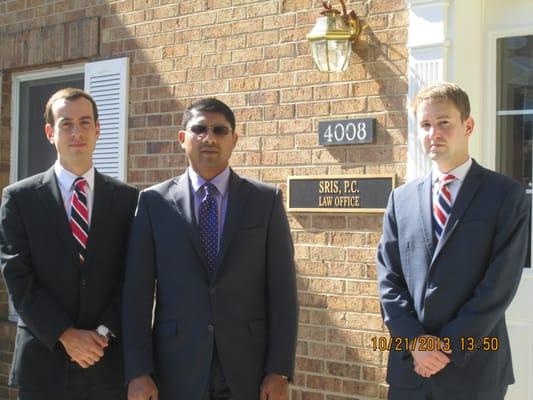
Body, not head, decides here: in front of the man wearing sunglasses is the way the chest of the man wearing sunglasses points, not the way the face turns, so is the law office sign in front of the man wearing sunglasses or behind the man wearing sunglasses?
behind

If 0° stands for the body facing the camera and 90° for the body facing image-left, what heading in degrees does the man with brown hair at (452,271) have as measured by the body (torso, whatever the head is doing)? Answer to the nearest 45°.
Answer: approximately 45°

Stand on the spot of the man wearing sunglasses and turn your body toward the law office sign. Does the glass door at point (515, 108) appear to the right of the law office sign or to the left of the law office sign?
right

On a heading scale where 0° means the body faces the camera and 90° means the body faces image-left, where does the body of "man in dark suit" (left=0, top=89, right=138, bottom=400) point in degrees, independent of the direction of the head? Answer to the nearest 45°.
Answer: approximately 0°

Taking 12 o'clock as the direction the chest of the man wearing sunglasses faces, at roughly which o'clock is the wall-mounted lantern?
The wall-mounted lantern is roughly at 7 o'clock from the man wearing sunglasses.

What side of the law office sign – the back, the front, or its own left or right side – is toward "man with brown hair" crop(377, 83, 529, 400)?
front

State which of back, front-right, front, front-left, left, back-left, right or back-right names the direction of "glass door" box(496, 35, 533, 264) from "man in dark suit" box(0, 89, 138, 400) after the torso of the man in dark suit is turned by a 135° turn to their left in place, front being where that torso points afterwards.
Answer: front-right

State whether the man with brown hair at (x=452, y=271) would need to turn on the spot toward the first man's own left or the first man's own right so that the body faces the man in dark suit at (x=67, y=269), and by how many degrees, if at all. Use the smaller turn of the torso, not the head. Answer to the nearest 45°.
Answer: approximately 45° to the first man's own right

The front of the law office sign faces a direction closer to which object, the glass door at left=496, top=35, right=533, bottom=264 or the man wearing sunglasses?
the man wearing sunglasses

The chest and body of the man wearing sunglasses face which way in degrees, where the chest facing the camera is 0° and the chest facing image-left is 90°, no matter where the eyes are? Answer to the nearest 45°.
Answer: approximately 0°

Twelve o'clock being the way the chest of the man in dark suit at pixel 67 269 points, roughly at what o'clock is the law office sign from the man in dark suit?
The law office sign is roughly at 8 o'clock from the man in dark suit.
